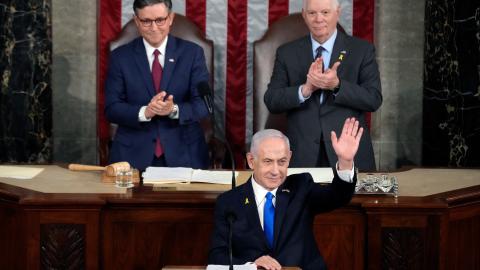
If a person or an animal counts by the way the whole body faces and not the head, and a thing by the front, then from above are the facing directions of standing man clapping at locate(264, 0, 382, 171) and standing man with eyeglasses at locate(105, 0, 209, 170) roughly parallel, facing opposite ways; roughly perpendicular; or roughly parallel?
roughly parallel

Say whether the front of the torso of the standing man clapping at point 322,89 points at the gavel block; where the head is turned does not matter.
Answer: no

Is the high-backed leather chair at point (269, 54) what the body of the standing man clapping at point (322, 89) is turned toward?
no

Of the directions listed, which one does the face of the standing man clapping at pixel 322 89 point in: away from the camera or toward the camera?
toward the camera

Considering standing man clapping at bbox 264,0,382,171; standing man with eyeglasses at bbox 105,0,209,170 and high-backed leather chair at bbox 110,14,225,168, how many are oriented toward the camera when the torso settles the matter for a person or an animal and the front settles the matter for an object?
3

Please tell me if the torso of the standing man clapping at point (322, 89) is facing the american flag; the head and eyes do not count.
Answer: no

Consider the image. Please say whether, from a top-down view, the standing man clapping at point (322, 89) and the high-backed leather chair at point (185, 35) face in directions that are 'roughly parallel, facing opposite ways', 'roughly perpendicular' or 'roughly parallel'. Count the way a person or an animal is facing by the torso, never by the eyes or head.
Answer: roughly parallel

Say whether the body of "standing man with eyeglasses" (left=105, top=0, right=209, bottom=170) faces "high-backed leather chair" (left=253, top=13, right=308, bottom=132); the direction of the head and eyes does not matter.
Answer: no

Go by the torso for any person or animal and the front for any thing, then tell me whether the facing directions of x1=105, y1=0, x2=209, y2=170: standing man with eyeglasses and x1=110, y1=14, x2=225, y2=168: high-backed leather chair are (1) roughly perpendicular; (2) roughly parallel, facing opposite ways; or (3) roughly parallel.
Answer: roughly parallel

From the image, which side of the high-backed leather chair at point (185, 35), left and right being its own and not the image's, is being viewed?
front

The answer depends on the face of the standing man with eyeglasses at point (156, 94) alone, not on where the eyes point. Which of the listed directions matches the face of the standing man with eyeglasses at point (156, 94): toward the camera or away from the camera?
toward the camera

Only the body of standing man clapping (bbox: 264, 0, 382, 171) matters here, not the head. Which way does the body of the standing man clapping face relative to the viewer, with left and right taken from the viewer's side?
facing the viewer
